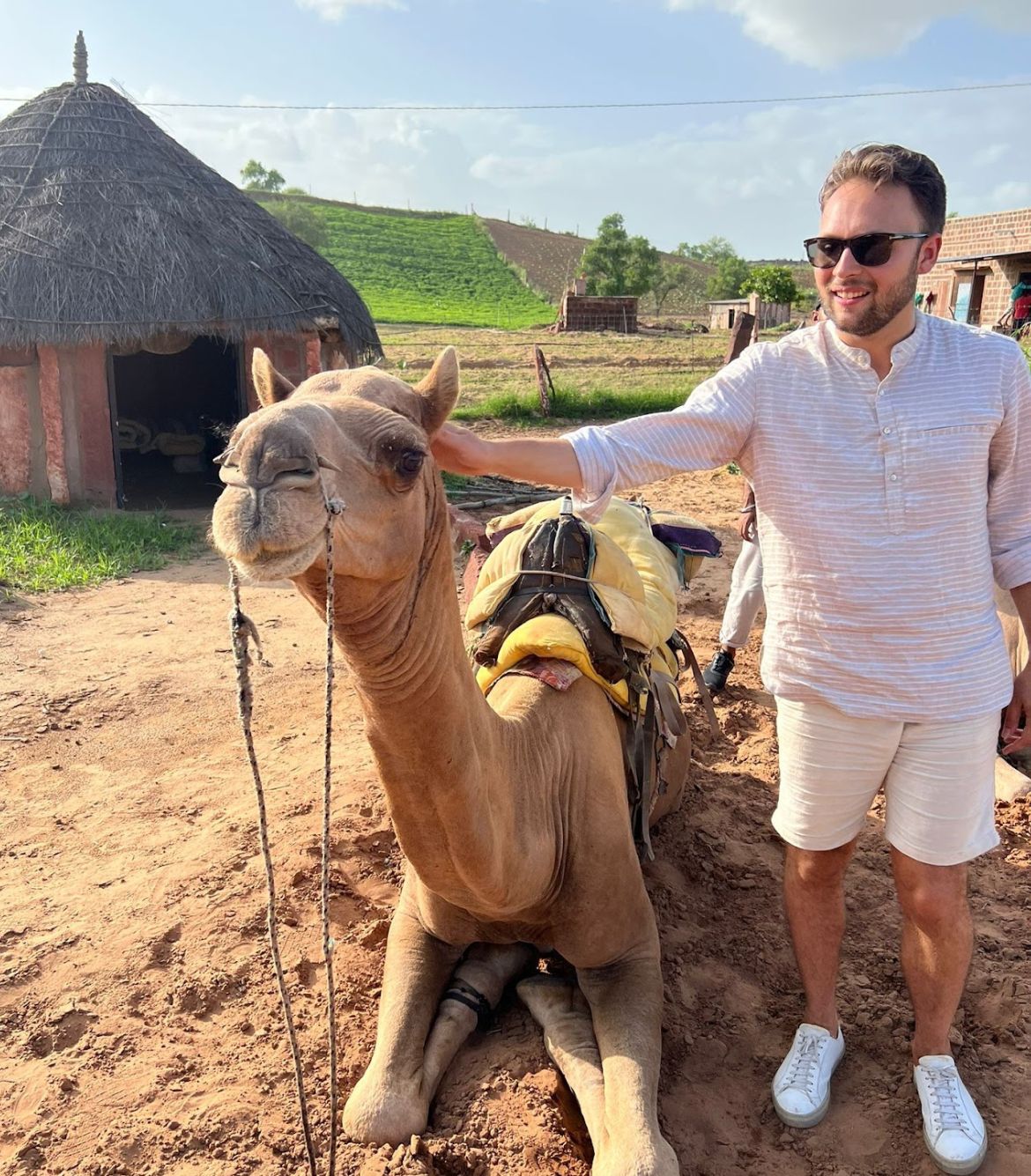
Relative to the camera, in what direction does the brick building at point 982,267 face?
facing the viewer and to the left of the viewer

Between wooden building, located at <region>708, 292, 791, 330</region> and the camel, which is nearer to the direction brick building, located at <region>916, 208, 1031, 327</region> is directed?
the camel

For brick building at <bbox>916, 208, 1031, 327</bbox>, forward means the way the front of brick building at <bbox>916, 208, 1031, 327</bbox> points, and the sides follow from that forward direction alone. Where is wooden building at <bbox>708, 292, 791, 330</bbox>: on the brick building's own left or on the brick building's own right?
on the brick building's own right

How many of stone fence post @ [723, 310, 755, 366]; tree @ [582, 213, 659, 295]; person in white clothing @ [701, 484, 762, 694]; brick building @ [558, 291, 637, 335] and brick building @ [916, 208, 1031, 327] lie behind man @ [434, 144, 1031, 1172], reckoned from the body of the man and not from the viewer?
5

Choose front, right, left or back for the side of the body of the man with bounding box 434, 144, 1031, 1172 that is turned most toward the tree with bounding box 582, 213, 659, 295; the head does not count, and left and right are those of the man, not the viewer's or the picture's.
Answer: back

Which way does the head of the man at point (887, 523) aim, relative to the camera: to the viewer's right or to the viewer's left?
to the viewer's left

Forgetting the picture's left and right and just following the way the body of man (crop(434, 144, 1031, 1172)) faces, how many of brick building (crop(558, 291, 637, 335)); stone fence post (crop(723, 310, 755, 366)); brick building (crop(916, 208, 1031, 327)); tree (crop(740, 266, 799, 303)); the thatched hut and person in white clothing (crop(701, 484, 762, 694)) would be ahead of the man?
0

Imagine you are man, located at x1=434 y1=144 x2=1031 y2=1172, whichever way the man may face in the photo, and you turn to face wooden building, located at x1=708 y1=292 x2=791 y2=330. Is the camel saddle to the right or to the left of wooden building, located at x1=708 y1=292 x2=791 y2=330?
left

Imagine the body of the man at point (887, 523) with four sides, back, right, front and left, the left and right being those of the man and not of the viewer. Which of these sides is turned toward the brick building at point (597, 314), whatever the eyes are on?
back

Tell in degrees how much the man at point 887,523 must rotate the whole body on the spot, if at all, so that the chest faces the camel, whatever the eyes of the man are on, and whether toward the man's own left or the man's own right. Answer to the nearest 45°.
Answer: approximately 45° to the man's own right

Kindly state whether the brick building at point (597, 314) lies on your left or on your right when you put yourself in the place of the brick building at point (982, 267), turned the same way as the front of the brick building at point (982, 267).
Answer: on your right

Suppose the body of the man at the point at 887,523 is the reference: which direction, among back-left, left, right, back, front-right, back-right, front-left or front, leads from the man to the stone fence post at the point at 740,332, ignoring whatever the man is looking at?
back

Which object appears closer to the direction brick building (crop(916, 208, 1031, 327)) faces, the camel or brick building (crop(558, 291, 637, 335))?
the camel

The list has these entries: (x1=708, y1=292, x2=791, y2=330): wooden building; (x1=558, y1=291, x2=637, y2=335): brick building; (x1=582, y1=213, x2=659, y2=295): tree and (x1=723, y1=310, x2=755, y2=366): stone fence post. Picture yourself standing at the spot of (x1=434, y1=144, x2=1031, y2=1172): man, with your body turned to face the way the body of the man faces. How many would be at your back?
4

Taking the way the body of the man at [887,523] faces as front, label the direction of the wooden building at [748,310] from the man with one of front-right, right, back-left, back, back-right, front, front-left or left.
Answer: back

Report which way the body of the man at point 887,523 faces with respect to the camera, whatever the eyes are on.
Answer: toward the camera

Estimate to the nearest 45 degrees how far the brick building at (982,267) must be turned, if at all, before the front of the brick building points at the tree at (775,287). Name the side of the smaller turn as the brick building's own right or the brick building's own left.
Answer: approximately 90° to the brick building's own right

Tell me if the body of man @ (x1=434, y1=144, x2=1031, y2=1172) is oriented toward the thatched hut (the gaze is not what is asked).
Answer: no

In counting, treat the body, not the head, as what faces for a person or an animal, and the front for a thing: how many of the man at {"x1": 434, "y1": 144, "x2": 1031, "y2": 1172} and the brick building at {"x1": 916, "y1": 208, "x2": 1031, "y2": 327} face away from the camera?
0

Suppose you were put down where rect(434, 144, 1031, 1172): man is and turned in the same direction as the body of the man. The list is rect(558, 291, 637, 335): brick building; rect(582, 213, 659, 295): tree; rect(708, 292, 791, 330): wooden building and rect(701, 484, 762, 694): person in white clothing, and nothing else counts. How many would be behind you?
4

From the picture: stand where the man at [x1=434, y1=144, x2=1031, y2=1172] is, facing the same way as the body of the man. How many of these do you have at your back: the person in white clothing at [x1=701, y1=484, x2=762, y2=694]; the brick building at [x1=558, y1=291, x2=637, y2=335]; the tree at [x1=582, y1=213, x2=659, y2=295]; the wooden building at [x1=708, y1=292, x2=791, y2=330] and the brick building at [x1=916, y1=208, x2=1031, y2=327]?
5
